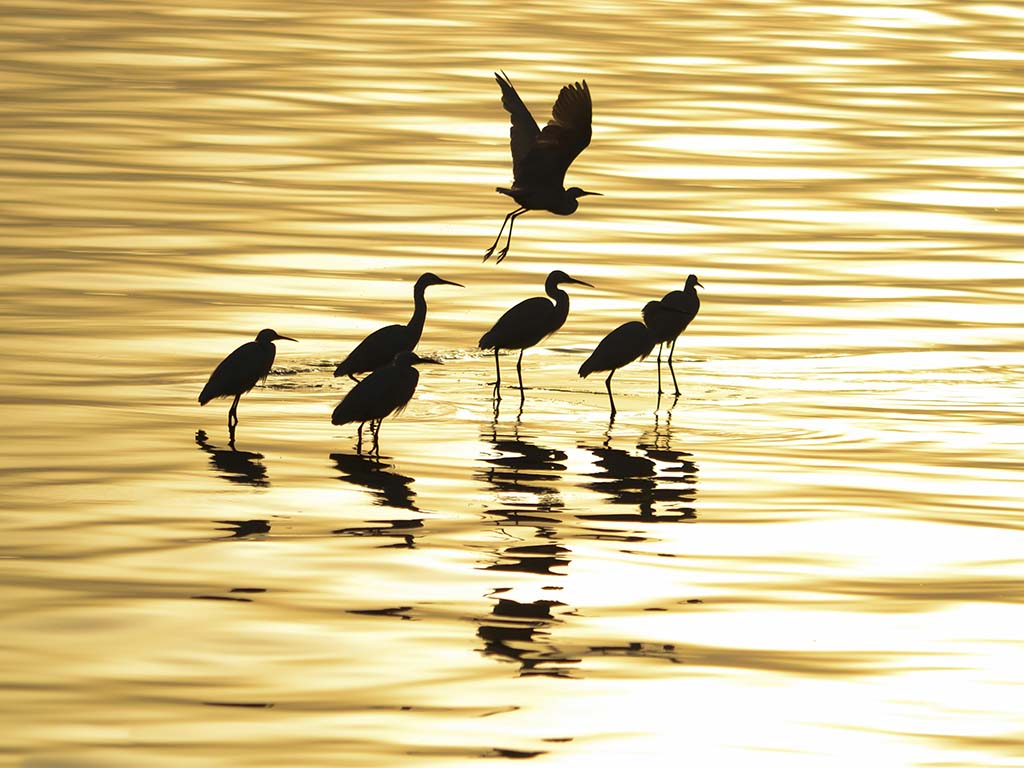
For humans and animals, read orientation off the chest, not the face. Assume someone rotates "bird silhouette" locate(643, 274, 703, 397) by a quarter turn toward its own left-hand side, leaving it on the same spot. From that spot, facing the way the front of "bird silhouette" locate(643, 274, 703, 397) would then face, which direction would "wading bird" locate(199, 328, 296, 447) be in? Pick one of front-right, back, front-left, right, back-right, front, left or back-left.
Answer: back-left

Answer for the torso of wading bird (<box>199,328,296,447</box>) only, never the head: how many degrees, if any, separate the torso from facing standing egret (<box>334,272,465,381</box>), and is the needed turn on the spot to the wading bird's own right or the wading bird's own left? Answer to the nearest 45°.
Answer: approximately 45° to the wading bird's own left

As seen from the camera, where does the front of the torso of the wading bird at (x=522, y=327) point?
to the viewer's right

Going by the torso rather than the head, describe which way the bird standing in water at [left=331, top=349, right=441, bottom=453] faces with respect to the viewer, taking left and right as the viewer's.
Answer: facing to the right of the viewer

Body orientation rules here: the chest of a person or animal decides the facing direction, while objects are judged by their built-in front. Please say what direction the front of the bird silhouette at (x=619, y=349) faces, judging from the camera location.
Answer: facing to the right of the viewer

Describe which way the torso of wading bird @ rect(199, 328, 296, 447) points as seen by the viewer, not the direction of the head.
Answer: to the viewer's right

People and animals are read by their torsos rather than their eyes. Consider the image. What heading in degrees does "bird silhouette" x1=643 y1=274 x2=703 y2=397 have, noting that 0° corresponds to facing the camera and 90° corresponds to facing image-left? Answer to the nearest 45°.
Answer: approximately 270°

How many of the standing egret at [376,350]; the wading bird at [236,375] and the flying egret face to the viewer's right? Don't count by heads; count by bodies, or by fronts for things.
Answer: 3

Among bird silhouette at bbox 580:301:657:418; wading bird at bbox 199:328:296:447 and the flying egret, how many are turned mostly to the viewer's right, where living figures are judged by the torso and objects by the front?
3

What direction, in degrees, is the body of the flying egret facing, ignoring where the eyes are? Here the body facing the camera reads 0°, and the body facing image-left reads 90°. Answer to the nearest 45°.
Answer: approximately 270°

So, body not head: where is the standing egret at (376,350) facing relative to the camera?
to the viewer's right
